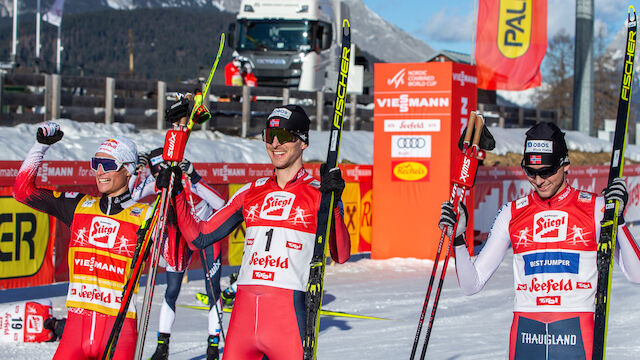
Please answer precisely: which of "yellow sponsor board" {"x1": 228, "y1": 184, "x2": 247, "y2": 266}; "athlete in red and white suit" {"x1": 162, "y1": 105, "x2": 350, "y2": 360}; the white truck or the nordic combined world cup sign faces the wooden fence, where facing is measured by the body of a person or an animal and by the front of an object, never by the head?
the white truck

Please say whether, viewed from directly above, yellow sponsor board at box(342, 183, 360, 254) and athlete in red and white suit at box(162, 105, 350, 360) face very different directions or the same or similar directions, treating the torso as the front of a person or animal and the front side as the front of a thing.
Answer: same or similar directions

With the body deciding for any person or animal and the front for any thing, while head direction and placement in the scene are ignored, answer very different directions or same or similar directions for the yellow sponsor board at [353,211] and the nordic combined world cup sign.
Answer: same or similar directions

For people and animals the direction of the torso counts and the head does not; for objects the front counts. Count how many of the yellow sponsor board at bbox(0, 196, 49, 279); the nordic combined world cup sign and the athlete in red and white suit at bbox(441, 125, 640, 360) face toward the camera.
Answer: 3

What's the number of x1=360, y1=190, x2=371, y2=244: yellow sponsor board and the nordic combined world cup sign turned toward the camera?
2

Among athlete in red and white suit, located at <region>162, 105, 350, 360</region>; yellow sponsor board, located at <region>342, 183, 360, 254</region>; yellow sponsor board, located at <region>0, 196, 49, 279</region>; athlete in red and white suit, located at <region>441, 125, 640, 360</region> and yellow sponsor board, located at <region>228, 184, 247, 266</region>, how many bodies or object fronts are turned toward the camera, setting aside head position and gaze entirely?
5

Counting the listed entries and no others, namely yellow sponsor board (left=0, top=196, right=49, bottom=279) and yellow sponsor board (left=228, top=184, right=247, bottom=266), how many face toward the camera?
2

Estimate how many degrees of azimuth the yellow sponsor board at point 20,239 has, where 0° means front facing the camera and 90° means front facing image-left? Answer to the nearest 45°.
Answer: approximately 0°

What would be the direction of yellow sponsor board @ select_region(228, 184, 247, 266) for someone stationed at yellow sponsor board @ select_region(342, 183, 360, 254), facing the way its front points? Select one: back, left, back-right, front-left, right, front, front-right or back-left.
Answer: front-right

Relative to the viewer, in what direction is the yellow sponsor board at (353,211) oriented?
toward the camera

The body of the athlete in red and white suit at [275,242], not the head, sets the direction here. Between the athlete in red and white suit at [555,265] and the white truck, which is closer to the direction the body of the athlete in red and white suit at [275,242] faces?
the athlete in red and white suit

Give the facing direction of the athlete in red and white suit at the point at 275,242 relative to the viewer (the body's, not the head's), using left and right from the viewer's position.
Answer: facing the viewer

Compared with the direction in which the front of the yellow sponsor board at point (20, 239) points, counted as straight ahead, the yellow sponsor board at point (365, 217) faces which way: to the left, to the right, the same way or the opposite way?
the same way

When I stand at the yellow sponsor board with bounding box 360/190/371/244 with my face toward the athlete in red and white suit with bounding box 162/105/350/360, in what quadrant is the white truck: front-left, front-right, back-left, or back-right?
back-right

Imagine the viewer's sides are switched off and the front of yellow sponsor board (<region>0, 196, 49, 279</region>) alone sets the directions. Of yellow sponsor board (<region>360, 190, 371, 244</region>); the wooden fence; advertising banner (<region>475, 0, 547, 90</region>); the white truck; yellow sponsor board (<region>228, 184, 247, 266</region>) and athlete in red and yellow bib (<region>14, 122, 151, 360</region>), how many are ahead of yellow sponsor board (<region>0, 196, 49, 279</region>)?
1

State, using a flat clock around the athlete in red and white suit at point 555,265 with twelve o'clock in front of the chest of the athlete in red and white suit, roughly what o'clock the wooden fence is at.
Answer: The wooden fence is roughly at 5 o'clock from the athlete in red and white suit.

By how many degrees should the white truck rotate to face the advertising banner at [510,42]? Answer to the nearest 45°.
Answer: approximately 90° to its left

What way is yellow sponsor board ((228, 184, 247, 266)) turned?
toward the camera

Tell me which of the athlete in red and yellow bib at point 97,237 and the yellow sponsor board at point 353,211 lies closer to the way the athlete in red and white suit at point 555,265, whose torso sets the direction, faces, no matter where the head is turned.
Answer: the athlete in red and yellow bib

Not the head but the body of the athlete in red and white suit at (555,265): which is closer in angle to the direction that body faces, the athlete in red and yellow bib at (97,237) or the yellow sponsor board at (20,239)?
the athlete in red and yellow bib
